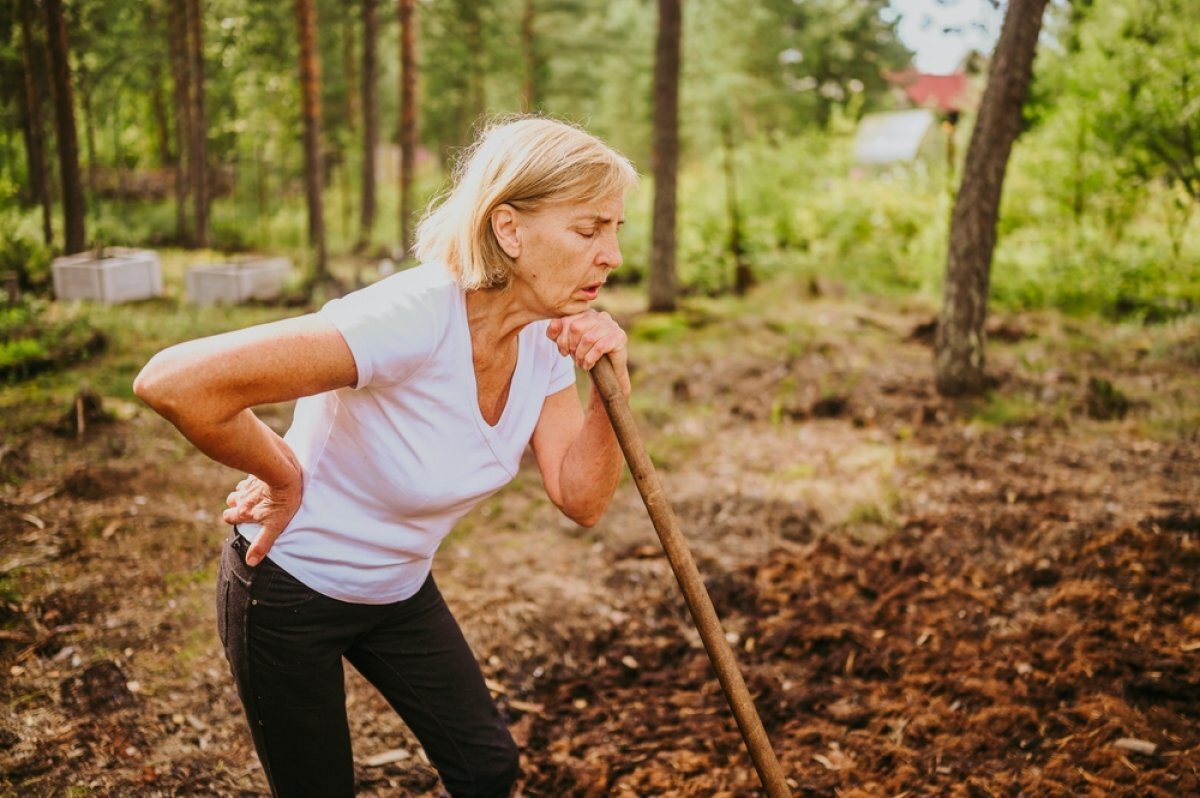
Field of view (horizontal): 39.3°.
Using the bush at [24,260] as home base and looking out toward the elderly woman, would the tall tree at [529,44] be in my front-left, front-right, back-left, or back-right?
back-left

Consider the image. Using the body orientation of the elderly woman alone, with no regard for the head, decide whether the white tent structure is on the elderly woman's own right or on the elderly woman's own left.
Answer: on the elderly woman's own left

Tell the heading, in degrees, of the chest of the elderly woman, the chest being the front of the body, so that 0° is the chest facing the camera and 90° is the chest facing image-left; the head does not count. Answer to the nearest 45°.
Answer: approximately 315°

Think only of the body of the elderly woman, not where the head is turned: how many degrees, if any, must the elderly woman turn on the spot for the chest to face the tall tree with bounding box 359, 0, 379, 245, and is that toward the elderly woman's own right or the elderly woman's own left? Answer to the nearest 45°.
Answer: approximately 135° to the elderly woman's own left

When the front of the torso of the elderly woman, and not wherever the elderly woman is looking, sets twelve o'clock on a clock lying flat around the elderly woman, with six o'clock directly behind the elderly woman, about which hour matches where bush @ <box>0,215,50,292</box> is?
The bush is roughly at 7 o'clock from the elderly woman.

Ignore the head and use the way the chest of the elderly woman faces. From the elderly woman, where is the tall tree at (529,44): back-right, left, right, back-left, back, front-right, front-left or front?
back-left

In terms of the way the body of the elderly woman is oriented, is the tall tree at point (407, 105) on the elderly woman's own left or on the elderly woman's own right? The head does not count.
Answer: on the elderly woman's own left

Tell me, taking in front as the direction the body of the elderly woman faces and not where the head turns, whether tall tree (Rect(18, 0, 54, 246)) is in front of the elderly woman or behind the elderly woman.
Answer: behind

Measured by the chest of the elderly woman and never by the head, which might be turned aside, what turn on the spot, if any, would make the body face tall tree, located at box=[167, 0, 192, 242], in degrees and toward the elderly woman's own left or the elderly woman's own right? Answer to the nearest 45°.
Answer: approximately 135° to the elderly woman's own left
